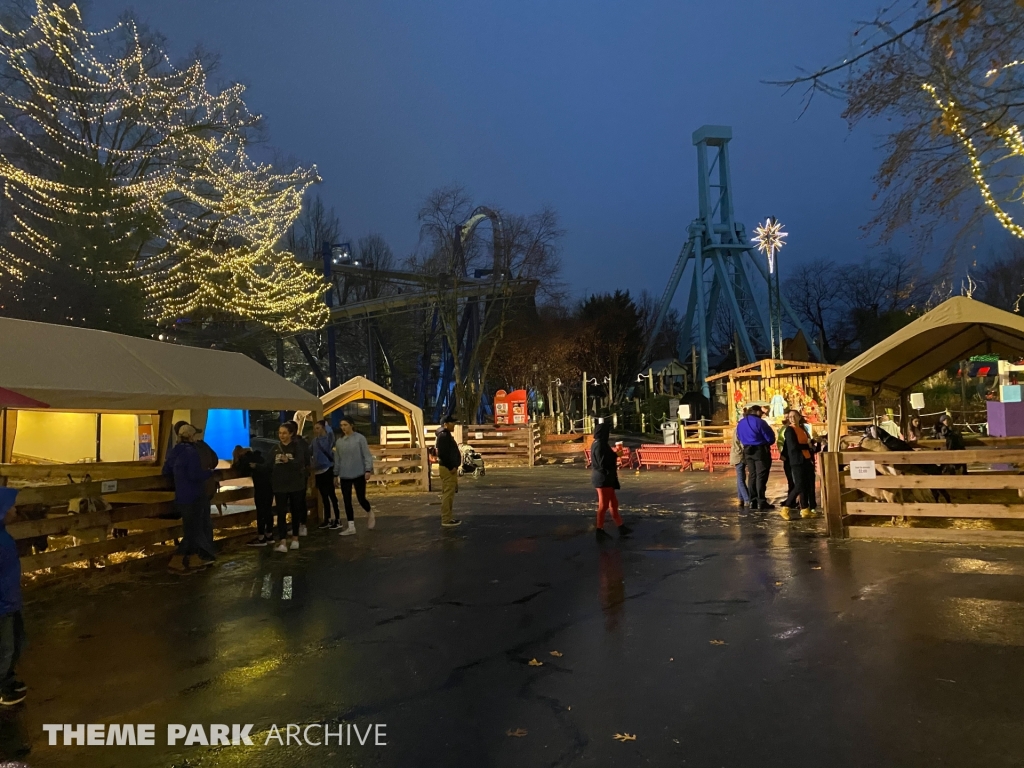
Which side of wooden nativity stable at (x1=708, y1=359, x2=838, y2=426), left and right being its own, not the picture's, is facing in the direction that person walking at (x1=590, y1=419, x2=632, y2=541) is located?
front

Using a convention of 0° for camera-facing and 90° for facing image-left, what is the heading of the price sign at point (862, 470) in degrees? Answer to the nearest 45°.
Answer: approximately 0°

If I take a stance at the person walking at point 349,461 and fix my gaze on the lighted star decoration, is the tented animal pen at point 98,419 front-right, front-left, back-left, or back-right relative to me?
back-left

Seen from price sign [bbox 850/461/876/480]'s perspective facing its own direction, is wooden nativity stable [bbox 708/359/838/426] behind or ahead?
behind

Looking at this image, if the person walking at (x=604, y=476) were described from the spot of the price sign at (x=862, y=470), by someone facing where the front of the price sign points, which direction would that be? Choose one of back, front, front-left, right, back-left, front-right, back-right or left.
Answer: right

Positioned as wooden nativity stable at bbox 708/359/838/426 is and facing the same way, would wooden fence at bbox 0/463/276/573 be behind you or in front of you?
in front

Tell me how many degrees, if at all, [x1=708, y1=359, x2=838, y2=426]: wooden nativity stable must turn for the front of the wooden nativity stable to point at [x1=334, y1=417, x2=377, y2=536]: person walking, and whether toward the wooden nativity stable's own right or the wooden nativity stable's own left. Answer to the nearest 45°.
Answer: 0° — it already faces them

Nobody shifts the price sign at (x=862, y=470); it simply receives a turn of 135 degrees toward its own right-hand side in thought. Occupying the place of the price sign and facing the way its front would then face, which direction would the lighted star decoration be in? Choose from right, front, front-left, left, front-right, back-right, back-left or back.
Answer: front-right

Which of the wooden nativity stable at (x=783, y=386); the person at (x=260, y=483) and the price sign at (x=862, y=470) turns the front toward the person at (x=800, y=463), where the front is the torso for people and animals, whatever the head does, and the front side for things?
the wooden nativity stable
